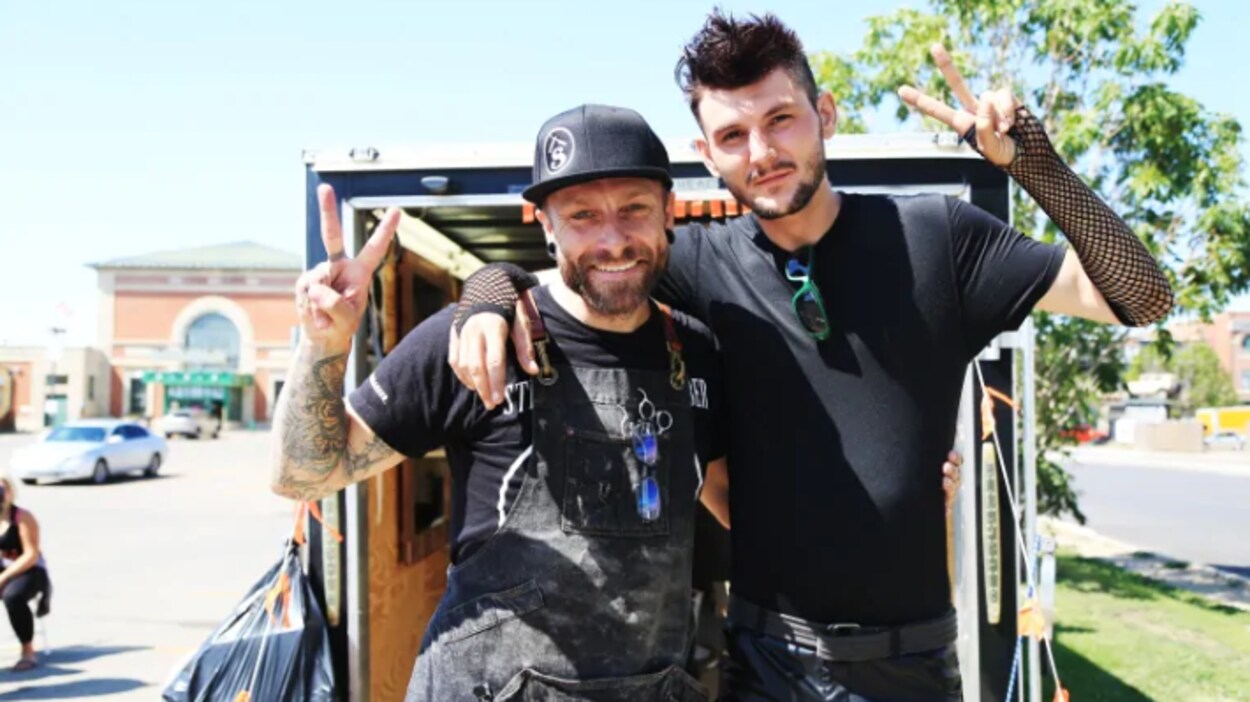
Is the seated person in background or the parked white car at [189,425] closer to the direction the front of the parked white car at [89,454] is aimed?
the seated person in background

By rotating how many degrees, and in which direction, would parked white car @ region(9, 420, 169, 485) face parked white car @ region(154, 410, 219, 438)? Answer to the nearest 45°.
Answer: approximately 135° to its right

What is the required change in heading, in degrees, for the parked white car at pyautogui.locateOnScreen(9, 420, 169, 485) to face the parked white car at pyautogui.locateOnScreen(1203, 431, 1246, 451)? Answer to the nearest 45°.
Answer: approximately 135° to its left

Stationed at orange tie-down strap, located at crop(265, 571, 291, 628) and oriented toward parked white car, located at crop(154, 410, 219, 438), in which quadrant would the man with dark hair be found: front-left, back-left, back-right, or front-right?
back-right

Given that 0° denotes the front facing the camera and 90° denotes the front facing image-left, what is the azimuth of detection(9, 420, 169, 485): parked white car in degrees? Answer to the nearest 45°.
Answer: approximately 45°

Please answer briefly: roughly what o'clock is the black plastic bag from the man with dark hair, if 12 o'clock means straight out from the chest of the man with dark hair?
The black plastic bag is roughly at 4 o'clock from the man with dark hair.

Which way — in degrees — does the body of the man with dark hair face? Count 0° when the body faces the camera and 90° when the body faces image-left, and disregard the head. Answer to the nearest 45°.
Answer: approximately 0°
